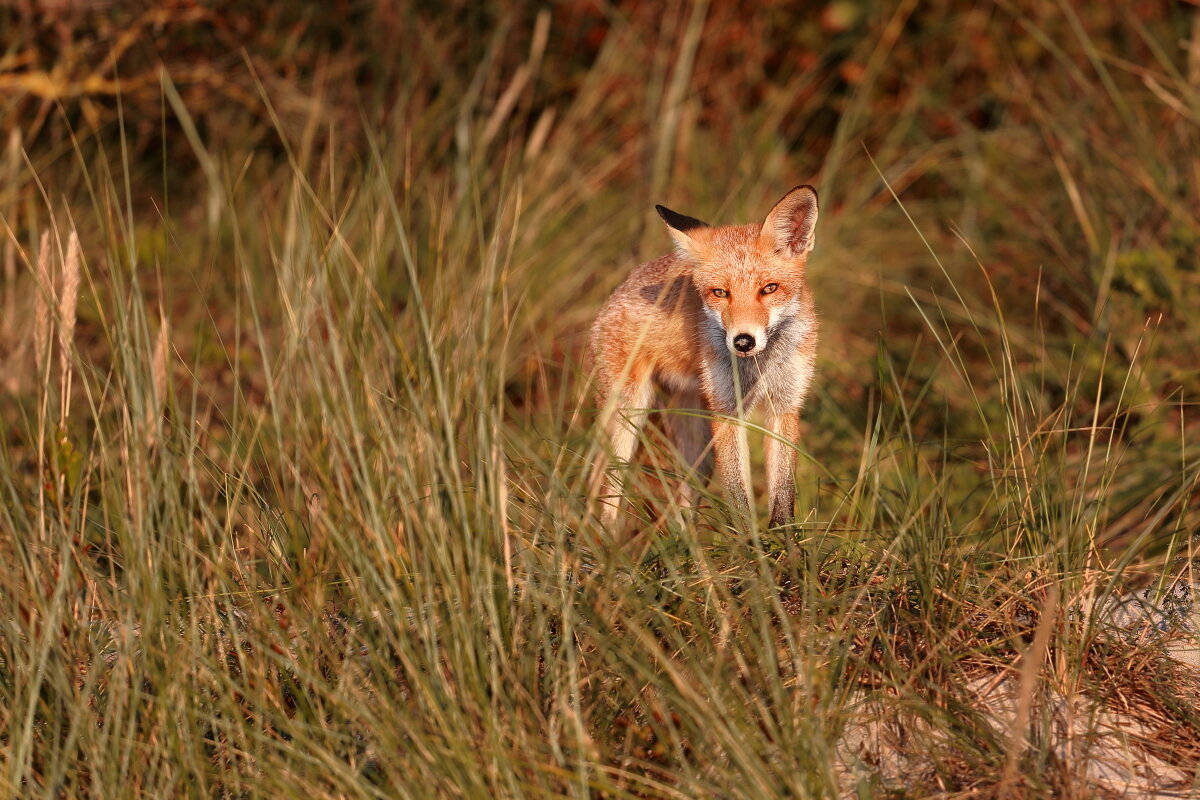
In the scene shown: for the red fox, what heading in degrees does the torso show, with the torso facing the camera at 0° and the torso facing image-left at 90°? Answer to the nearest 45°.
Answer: approximately 315°
